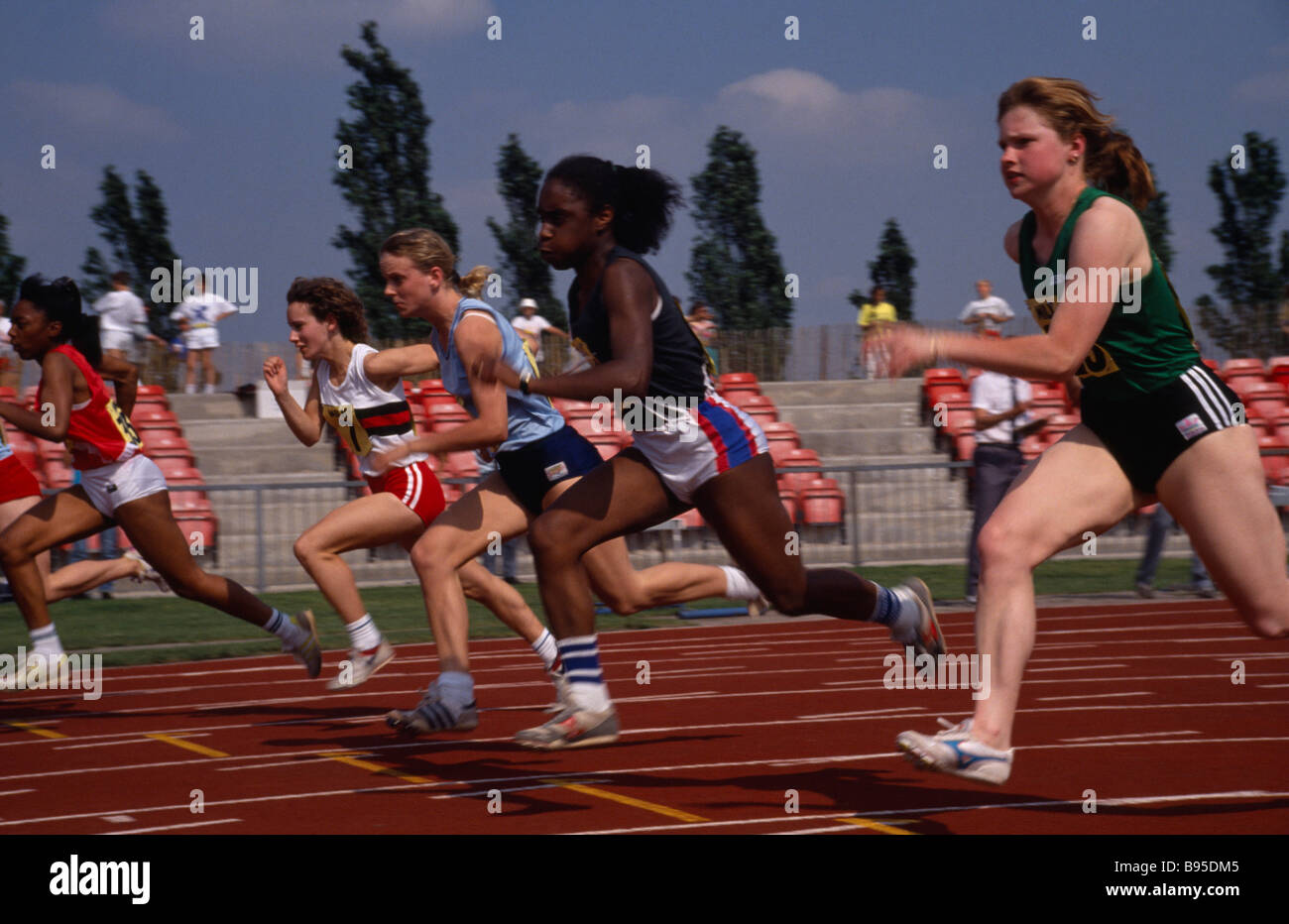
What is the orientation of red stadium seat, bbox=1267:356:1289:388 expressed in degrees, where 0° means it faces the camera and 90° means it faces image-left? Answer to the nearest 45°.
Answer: approximately 0°

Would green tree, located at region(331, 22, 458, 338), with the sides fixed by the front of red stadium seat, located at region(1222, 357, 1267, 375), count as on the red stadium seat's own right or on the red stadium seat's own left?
on the red stadium seat's own right

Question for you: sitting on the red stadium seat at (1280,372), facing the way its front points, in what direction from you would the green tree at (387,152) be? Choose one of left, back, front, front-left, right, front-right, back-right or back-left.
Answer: back-right

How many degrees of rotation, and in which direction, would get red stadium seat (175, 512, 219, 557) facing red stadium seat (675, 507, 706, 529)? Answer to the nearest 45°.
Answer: approximately 90° to its left

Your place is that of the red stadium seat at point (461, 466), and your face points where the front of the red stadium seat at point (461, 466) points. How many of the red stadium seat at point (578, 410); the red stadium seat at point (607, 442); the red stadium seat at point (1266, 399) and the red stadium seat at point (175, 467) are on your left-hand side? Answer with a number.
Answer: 3

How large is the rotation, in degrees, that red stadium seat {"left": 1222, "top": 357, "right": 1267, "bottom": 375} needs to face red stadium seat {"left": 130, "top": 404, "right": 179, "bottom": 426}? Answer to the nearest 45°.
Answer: approximately 45° to its right

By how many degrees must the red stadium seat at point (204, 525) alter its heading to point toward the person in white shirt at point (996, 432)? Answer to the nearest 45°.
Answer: approximately 45° to its left

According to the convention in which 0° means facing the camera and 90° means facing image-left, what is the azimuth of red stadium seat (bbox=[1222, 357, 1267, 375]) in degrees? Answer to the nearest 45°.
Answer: approximately 0°

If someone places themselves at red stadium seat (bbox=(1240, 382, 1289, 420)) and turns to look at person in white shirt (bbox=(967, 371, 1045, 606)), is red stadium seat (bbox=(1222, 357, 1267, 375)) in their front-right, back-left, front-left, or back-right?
back-right

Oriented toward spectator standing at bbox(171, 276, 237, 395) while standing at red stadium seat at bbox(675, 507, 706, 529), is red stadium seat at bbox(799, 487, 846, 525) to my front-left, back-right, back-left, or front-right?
back-right

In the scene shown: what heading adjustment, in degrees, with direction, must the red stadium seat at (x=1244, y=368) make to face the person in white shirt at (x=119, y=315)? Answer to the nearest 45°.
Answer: approximately 45° to its right

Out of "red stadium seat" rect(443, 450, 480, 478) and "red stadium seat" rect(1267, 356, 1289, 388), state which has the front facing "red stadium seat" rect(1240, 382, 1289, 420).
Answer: "red stadium seat" rect(1267, 356, 1289, 388)
